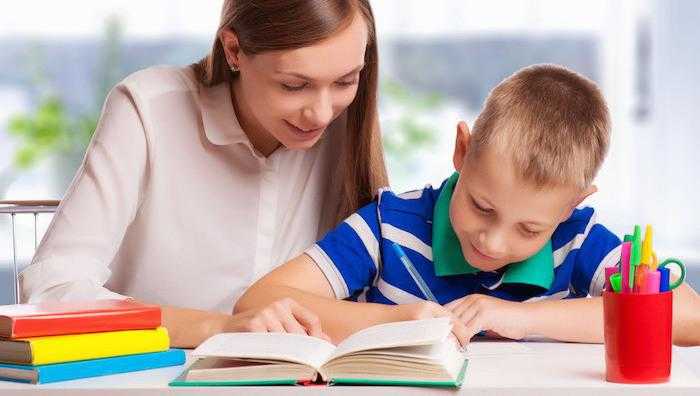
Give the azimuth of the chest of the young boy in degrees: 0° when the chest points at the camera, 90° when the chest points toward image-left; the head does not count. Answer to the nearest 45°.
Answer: approximately 0°

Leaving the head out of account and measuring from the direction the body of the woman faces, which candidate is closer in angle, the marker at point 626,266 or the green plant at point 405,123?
the marker

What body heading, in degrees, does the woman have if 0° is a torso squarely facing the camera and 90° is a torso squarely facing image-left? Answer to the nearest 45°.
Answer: approximately 315°

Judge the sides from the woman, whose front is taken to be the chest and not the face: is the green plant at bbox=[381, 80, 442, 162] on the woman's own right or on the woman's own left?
on the woman's own left

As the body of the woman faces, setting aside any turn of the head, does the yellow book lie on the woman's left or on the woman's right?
on the woman's right

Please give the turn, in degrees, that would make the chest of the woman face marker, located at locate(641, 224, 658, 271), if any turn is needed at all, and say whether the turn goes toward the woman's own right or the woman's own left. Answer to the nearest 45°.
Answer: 0° — they already face it

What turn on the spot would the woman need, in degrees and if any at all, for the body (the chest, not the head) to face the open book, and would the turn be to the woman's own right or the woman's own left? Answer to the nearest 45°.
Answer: approximately 45° to the woman's own right
